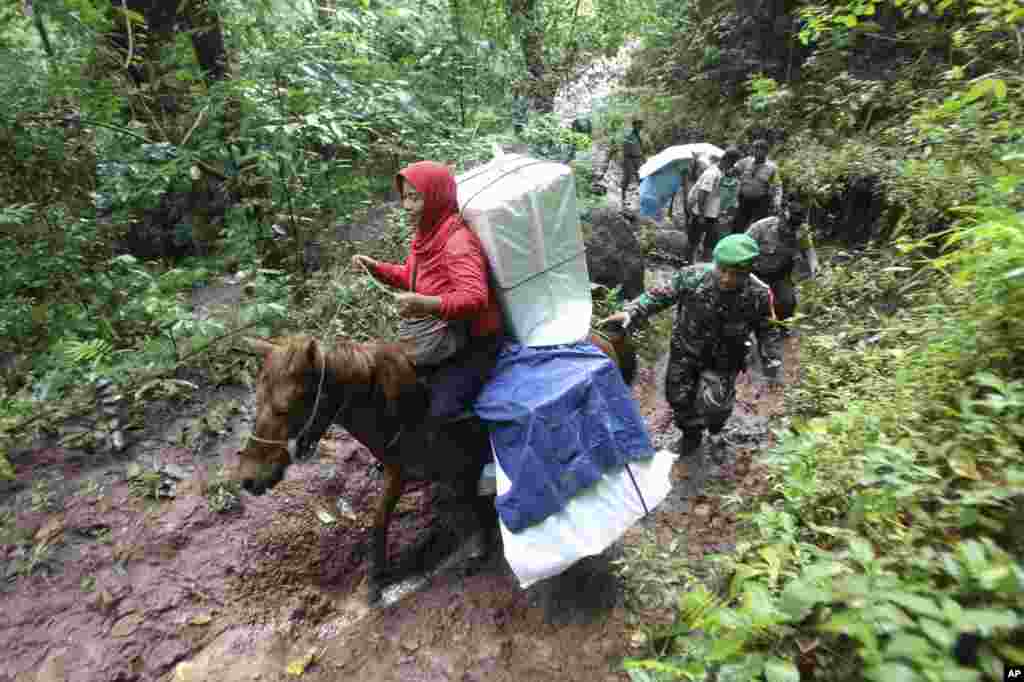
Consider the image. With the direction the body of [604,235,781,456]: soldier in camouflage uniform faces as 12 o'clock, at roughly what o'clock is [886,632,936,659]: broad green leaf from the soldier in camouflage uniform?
The broad green leaf is roughly at 12 o'clock from the soldier in camouflage uniform.

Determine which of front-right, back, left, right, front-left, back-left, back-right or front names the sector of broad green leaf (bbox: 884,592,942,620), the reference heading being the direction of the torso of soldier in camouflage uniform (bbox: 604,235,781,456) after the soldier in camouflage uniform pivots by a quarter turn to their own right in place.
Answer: left

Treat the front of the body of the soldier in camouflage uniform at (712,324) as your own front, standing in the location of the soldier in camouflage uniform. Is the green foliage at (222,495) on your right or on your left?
on your right

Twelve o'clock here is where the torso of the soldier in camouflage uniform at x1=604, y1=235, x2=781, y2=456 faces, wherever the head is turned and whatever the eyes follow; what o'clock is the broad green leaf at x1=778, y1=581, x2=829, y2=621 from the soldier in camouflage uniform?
The broad green leaf is roughly at 12 o'clock from the soldier in camouflage uniform.

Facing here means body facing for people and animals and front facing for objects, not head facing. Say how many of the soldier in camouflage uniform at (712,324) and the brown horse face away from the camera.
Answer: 0

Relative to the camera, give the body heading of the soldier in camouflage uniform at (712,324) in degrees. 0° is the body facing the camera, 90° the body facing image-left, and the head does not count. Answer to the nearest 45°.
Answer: approximately 0°

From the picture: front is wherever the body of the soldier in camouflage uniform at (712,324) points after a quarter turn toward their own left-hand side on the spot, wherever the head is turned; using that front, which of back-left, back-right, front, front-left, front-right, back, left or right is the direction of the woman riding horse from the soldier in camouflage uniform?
back-right

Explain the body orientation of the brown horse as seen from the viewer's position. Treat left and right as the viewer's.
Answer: facing the viewer and to the left of the viewer
